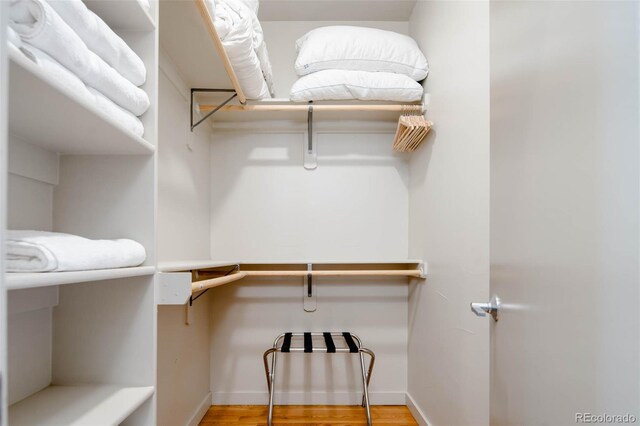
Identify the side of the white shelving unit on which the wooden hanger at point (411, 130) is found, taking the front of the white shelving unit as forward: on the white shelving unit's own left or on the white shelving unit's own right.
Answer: on the white shelving unit's own left

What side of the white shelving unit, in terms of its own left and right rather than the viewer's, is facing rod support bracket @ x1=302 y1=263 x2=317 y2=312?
left

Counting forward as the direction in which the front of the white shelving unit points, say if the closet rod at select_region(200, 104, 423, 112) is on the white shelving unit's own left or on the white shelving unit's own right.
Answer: on the white shelving unit's own left

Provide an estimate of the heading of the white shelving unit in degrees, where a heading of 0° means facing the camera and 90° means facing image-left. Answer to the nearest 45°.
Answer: approximately 315°
